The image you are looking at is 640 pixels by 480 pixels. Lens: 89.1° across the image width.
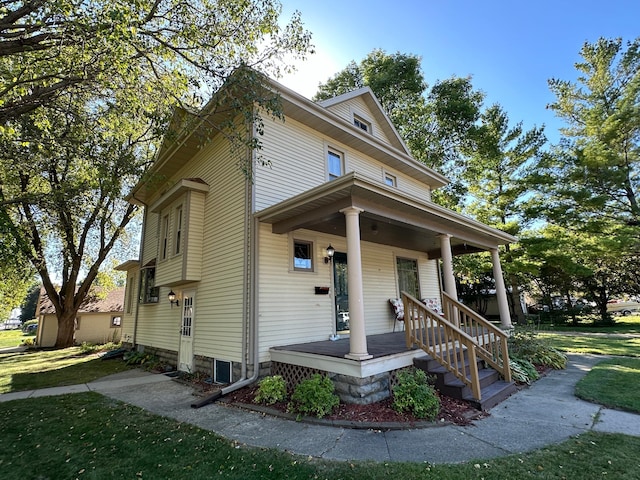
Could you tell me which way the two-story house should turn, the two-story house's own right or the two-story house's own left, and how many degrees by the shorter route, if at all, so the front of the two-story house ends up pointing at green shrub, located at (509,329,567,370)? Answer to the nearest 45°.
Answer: approximately 45° to the two-story house's own left

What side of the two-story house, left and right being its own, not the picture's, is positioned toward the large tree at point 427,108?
left

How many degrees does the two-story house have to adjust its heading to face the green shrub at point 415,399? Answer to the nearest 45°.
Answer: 0° — it already faces it

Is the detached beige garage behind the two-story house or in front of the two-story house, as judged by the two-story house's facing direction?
behind

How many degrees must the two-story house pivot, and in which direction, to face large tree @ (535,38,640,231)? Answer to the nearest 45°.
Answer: approximately 90° to its left

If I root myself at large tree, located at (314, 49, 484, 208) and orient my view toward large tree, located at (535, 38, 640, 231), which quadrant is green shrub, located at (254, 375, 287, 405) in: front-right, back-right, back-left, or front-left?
back-right

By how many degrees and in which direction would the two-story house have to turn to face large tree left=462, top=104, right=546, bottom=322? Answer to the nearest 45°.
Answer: approximately 90° to its left

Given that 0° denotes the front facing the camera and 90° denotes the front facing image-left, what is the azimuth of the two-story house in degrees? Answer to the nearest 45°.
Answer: approximately 315°

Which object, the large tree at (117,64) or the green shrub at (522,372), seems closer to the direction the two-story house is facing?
the green shrub
